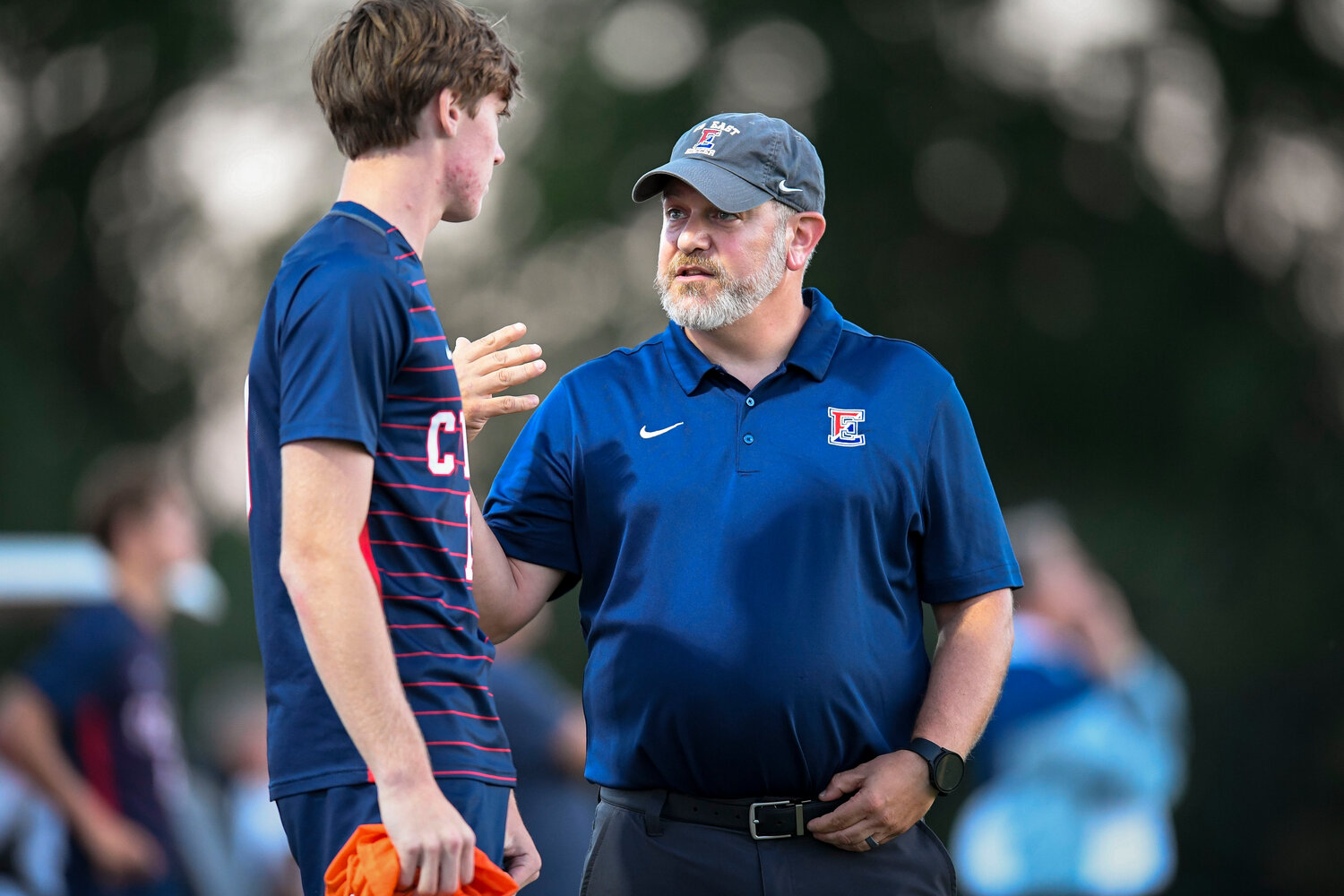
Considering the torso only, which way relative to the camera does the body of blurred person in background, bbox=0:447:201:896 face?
to the viewer's right

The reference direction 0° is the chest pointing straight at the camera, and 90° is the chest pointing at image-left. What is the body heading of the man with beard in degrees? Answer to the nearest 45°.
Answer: approximately 0°

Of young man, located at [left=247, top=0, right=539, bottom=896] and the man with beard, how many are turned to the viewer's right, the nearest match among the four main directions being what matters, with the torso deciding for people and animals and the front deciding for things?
1

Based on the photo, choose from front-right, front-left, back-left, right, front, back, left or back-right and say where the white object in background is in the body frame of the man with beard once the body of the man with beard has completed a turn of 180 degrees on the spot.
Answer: front-left

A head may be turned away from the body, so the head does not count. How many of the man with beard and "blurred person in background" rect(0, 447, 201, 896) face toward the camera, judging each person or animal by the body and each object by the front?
1

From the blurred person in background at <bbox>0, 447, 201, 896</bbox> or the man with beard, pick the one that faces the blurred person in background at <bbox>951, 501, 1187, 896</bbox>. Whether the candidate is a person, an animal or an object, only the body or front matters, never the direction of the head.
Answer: the blurred person in background at <bbox>0, 447, 201, 896</bbox>

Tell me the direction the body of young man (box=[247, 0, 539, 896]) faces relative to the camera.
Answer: to the viewer's right

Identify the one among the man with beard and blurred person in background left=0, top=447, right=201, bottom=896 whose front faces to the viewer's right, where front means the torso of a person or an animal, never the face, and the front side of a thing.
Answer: the blurred person in background

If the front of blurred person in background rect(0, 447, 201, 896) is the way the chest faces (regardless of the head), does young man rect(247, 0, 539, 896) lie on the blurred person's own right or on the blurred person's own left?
on the blurred person's own right
